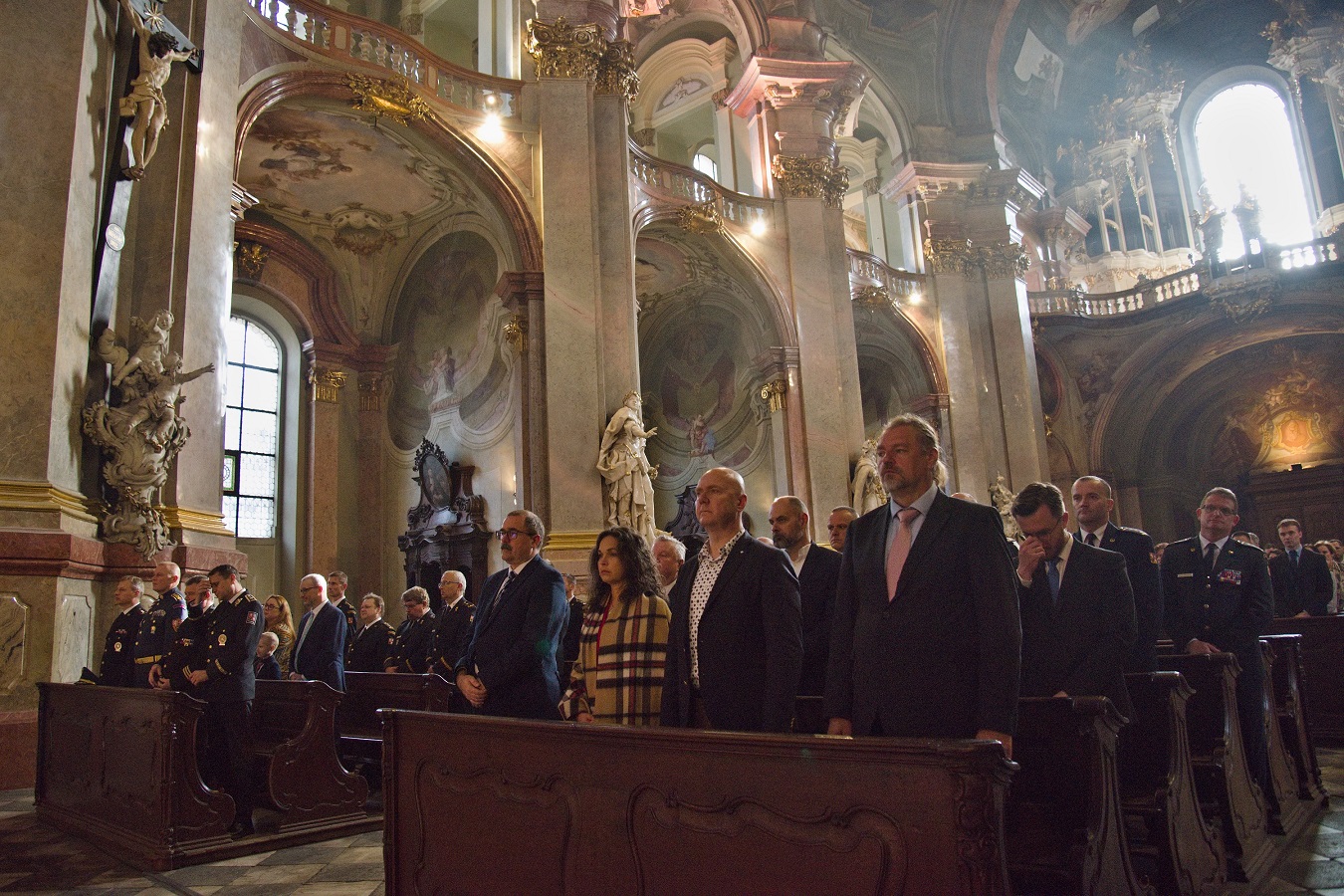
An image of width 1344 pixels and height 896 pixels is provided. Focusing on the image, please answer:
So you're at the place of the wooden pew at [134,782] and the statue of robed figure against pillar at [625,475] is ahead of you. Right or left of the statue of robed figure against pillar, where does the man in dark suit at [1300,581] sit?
right

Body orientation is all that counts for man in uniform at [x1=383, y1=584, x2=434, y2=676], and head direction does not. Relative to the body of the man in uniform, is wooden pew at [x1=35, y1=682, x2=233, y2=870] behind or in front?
in front

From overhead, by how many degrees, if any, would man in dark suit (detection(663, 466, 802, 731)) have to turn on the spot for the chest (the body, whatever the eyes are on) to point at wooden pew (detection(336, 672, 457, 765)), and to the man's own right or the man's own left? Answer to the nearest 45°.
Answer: approximately 90° to the man's own right

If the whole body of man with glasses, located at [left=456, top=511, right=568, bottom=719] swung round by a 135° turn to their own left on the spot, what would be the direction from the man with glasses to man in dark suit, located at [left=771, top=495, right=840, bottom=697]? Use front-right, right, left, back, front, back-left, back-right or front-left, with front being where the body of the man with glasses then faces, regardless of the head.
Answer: front

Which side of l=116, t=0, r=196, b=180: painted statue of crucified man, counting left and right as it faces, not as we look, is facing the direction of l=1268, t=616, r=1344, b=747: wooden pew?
front

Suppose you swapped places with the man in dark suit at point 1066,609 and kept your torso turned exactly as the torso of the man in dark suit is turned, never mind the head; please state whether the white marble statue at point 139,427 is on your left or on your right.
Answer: on your right

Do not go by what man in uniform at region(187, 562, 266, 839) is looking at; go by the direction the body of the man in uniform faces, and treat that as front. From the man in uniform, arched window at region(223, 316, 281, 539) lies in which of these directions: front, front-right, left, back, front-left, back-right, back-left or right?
back-right

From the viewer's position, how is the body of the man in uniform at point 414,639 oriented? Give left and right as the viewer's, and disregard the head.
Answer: facing the viewer and to the left of the viewer

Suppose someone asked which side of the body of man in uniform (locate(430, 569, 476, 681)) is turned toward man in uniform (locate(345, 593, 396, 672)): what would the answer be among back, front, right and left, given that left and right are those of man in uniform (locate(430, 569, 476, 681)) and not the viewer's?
right

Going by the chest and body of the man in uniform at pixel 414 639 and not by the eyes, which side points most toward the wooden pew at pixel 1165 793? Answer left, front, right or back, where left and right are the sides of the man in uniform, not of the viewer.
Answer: left

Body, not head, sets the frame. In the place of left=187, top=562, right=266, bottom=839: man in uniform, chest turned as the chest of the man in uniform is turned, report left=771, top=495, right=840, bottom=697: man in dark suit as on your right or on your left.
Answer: on your left

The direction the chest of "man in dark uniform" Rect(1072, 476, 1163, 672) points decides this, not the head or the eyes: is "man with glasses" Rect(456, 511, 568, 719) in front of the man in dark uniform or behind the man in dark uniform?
in front

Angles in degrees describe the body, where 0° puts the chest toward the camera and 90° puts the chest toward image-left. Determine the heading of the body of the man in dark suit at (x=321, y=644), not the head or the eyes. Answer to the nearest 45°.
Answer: approximately 45°

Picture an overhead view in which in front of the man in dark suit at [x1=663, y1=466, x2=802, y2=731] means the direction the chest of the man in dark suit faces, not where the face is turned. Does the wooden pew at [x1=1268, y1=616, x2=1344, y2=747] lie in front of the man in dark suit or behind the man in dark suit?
behind

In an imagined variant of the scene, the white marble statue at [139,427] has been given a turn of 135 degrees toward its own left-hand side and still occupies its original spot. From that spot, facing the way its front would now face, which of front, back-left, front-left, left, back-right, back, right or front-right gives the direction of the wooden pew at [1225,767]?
back-right
